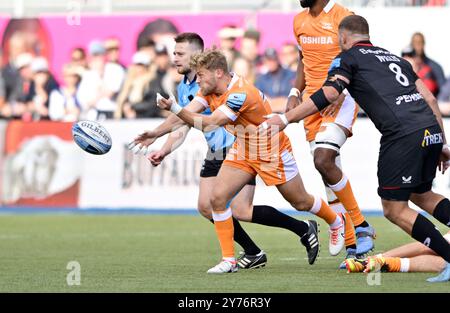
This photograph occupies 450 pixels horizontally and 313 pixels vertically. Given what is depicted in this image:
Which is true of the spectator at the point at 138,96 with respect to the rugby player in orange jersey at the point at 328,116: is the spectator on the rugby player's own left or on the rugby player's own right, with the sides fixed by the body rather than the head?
on the rugby player's own right

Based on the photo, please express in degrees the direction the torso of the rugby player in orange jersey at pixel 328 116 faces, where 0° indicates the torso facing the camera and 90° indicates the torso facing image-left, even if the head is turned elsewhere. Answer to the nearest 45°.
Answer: approximately 45°

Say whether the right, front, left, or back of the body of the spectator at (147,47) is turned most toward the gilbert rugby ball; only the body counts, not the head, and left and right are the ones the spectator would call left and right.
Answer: front

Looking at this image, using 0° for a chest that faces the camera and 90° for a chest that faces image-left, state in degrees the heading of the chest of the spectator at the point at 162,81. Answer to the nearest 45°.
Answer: approximately 0°

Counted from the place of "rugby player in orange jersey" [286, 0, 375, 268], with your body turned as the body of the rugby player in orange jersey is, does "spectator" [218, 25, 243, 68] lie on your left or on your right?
on your right

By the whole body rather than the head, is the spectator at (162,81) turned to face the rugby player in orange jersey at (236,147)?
yes

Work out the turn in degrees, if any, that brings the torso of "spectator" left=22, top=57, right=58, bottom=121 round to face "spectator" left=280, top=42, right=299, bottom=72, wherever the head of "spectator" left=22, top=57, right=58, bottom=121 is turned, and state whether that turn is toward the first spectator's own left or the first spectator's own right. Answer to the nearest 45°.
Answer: approximately 45° to the first spectator's own left
